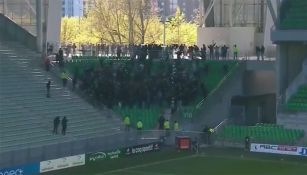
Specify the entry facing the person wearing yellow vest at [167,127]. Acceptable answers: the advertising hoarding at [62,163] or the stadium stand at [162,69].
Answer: the stadium stand

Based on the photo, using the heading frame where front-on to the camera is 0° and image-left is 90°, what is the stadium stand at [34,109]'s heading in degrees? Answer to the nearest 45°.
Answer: approximately 315°

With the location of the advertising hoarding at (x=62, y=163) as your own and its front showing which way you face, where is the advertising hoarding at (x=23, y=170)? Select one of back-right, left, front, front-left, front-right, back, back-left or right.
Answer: right

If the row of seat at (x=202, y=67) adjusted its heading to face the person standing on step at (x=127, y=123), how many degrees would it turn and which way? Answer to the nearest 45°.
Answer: approximately 45° to its right

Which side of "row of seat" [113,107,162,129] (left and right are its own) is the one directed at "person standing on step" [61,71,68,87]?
right

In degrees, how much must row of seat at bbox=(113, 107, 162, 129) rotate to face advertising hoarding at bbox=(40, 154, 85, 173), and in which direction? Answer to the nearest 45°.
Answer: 0° — it already faces it

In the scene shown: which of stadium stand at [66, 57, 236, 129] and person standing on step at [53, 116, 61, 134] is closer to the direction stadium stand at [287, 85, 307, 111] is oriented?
the person standing on step

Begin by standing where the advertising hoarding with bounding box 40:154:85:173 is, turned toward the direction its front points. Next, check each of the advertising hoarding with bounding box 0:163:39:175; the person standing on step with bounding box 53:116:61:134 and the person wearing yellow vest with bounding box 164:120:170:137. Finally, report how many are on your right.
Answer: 1

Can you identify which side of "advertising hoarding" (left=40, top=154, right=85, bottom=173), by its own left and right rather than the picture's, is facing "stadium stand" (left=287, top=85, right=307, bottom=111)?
left

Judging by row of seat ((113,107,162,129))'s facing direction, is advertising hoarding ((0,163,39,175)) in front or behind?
in front

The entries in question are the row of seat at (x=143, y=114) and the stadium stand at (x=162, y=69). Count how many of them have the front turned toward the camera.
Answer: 2

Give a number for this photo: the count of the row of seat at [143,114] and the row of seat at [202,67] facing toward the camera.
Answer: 2
